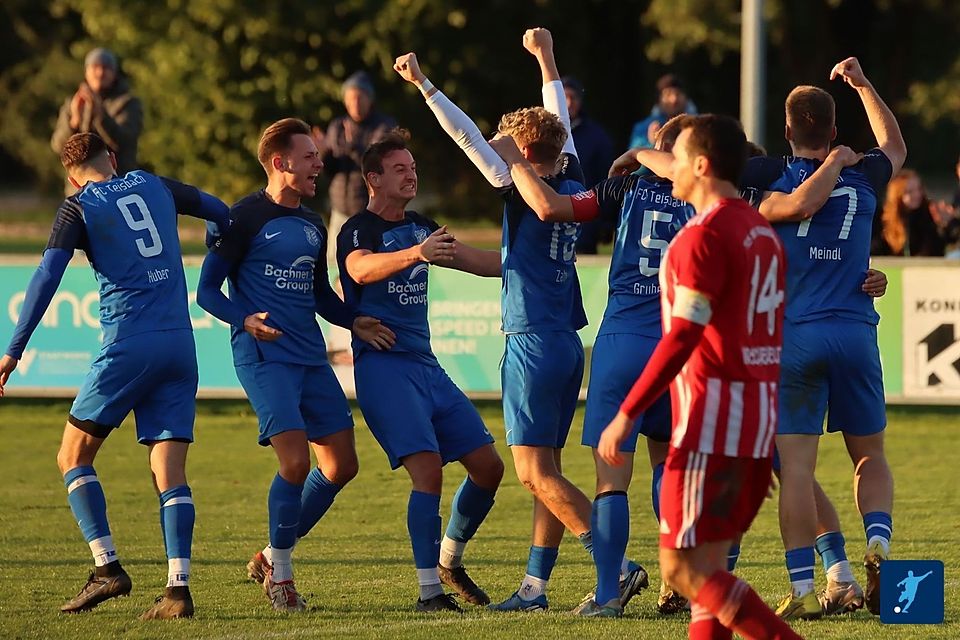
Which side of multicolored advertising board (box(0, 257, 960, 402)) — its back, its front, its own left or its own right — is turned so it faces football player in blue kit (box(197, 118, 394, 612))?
front

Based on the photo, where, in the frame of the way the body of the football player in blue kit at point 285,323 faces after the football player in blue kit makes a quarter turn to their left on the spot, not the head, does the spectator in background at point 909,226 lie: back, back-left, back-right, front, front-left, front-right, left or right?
front

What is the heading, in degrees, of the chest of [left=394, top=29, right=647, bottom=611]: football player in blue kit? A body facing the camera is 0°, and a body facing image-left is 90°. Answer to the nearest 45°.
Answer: approximately 135°

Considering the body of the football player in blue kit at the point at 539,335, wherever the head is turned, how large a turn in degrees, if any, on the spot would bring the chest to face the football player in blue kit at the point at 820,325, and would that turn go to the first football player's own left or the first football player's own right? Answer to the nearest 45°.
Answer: approximately 135° to the first football player's own right

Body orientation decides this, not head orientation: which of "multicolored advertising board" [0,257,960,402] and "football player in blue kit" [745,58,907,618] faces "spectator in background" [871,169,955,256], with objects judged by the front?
the football player in blue kit

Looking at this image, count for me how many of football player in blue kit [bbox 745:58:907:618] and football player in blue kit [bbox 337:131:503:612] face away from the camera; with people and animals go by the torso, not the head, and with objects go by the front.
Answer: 1

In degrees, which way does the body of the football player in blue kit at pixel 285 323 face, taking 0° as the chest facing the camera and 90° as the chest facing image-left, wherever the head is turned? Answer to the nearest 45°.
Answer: approximately 315°

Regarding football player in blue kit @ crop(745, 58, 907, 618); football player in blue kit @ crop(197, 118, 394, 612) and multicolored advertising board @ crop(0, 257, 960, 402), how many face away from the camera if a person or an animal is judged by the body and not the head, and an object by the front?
1

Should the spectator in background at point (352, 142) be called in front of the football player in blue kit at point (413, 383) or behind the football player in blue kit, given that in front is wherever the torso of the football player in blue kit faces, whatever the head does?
behind

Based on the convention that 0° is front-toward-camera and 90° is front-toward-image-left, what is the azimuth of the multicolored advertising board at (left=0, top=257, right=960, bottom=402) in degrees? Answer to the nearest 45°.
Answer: approximately 0°

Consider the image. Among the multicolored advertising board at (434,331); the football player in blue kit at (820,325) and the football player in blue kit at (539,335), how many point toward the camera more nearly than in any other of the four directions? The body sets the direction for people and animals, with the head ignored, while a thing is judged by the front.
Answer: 1

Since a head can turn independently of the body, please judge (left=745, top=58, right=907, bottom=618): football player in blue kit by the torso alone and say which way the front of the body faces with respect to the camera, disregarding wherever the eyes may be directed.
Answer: away from the camera
